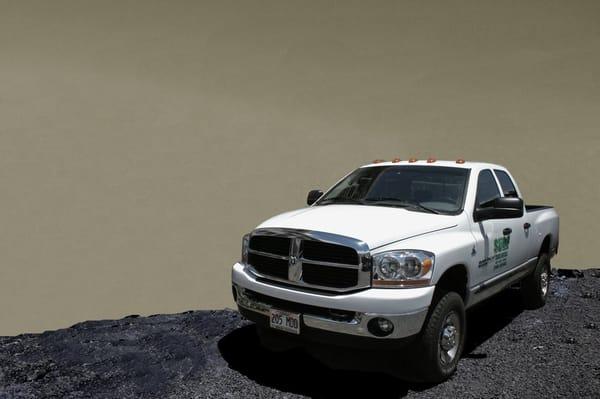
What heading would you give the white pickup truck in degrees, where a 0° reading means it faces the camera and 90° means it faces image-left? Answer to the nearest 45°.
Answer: approximately 45°
